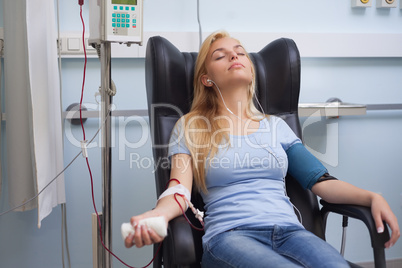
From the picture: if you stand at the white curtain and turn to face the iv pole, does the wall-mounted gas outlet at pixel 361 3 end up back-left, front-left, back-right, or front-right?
front-left

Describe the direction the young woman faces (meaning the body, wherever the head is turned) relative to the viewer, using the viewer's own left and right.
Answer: facing the viewer and to the right of the viewer

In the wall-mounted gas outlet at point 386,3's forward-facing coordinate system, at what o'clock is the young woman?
The young woman is roughly at 1 o'clock from the wall-mounted gas outlet.

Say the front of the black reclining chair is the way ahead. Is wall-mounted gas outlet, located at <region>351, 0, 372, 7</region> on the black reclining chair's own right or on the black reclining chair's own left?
on the black reclining chair's own left

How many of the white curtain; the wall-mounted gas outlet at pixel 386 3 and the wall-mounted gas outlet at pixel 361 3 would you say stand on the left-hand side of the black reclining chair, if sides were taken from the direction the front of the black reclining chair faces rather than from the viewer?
2

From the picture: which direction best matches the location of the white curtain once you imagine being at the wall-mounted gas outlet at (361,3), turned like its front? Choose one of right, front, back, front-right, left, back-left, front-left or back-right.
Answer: front-right

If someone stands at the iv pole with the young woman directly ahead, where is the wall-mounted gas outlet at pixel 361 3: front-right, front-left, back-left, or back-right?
front-left

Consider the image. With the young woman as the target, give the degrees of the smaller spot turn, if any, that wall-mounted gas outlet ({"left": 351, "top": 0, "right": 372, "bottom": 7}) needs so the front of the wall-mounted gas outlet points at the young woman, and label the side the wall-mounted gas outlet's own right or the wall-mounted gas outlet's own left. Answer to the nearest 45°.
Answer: approximately 45° to the wall-mounted gas outlet's own right

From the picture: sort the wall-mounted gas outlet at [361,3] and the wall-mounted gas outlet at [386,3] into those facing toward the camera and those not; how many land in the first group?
2

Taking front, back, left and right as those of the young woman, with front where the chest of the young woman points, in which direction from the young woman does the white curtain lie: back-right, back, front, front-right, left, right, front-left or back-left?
back-right

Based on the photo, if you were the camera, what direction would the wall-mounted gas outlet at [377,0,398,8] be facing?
facing the viewer

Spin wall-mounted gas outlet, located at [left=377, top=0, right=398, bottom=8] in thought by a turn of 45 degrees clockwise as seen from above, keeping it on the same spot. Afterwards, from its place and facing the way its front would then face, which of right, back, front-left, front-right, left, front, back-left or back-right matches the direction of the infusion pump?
front
